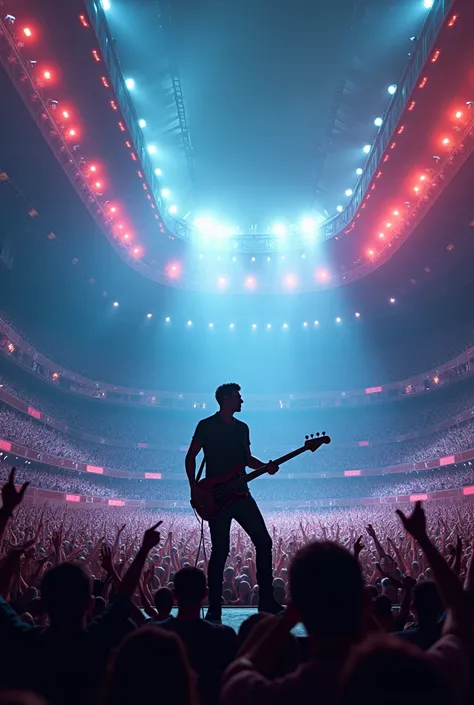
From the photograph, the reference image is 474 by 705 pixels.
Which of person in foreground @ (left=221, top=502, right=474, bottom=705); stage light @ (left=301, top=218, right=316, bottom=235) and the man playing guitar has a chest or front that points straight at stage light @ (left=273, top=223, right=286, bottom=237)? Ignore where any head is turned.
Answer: the person in foreground

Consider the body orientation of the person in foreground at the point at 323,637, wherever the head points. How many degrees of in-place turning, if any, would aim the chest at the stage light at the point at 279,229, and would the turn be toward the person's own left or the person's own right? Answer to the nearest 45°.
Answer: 0° — they already face it

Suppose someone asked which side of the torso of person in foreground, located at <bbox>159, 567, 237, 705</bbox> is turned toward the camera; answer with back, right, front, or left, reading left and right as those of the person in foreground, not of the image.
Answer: back

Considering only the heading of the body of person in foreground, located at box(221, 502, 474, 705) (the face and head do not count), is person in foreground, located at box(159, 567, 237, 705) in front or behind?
in front

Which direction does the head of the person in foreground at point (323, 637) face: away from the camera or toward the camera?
away from the camera

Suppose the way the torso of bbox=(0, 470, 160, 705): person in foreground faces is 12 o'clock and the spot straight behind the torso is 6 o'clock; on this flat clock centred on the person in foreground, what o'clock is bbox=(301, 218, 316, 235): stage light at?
The stage light is roughly at 1 o'clock from the person in foreground.

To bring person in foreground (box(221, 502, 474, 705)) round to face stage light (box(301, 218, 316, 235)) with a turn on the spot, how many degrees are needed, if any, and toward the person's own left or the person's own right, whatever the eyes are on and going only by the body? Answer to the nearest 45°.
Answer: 0° — they already face it

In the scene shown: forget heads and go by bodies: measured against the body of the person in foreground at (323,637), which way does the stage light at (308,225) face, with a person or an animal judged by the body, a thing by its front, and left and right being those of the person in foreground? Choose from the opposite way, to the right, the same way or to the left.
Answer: the opposite way

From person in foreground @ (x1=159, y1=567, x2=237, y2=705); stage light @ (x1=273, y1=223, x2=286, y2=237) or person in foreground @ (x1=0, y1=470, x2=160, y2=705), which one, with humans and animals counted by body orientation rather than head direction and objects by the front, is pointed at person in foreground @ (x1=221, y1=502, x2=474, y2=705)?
the stage light

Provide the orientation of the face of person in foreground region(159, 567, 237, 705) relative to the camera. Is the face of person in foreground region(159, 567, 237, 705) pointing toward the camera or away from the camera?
away from the camera

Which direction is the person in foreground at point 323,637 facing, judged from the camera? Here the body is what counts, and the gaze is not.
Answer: away from the camera

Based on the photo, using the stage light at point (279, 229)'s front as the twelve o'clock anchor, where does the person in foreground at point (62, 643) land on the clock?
The person in foreground is roughly at 12 o'clock from the stage light.

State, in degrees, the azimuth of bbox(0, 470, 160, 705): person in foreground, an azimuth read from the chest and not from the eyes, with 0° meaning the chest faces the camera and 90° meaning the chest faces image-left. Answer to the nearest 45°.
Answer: approximately 180°

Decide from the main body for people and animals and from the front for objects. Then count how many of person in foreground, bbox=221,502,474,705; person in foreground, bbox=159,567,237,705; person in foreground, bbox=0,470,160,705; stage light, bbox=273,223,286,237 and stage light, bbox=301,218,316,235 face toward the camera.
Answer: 2

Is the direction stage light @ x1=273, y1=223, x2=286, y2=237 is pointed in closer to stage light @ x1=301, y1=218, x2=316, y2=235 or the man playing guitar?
the man playing guitar

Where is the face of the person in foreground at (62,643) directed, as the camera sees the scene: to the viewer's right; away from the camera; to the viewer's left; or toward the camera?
away from the camera

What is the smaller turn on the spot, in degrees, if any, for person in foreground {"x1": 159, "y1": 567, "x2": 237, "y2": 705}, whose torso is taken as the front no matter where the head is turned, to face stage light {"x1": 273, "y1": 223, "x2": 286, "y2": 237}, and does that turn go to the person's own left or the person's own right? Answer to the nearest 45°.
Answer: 0° — they already face it
